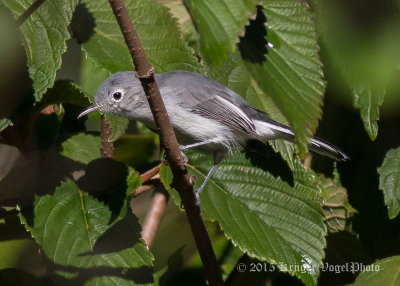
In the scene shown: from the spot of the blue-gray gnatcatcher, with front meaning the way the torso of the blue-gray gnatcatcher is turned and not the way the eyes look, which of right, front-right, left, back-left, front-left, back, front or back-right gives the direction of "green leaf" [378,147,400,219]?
back-left

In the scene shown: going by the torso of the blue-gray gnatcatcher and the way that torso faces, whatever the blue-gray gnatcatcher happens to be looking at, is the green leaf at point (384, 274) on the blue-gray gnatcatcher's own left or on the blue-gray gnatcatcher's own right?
on the blue-gray gnatcatcher's own left

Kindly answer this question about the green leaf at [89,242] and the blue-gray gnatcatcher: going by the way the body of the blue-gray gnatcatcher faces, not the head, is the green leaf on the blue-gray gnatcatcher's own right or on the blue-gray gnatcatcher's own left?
on the blue-gray gnatcatcher's own left

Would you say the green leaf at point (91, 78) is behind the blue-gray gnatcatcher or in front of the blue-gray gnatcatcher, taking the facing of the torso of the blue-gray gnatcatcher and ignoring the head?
in front

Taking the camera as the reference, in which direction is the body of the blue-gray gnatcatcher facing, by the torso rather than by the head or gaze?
to the viewer's left

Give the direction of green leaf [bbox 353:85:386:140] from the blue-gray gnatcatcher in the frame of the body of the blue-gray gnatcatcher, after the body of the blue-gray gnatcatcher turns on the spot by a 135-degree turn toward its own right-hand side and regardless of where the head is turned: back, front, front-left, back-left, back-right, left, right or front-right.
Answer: right
